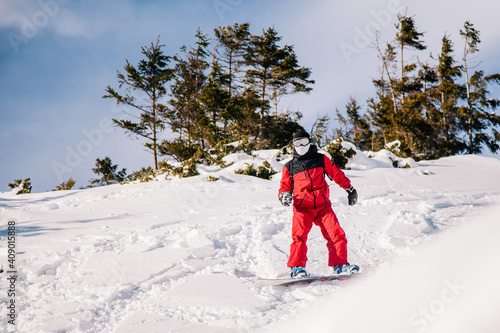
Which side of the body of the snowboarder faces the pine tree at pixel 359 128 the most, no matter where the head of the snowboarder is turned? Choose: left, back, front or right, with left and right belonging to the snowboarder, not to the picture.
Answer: back

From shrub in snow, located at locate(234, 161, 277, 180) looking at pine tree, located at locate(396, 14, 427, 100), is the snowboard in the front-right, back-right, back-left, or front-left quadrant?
back-right

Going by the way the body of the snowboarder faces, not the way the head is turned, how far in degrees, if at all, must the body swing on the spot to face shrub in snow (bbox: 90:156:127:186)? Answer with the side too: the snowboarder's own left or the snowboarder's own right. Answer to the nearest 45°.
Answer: approximately 135° to the snowboarder's own right

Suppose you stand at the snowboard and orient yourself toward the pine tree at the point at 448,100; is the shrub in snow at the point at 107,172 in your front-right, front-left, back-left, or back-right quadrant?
front-left

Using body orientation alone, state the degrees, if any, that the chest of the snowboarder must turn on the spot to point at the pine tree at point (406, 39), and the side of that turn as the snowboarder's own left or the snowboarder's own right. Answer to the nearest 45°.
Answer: approximately 180°

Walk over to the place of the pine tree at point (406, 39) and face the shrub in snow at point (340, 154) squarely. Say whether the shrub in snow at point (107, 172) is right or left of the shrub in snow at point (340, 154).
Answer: right

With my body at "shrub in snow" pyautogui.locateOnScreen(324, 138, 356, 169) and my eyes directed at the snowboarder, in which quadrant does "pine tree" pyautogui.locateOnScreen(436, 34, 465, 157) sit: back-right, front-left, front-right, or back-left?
back-left

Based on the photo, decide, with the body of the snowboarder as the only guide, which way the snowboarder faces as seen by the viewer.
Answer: toward the camera
